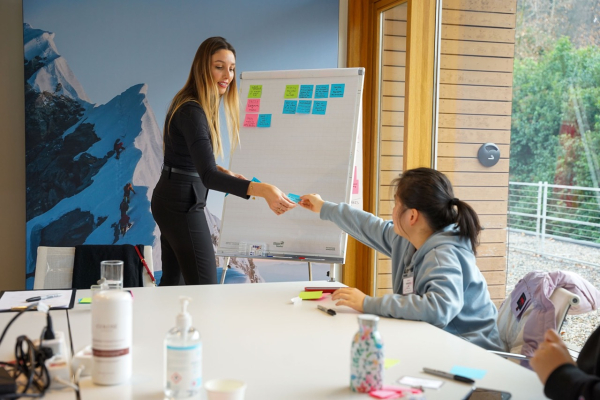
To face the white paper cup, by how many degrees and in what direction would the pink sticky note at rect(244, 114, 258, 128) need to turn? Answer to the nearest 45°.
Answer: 0° — it already faces it

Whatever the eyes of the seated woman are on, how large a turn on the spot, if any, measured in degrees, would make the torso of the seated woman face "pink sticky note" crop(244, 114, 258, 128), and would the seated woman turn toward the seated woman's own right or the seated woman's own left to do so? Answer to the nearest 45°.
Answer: approximately 45° to the seated woman's own right

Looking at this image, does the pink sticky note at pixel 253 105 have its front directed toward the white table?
yes

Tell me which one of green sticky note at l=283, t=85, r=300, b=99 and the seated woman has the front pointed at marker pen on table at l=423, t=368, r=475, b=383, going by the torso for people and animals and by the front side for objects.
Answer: the green sticky note

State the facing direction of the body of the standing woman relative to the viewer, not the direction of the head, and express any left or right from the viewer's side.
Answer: facing to the right of the viewer

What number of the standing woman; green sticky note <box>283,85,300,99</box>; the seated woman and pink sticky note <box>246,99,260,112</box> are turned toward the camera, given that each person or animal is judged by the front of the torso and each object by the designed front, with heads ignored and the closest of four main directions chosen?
2

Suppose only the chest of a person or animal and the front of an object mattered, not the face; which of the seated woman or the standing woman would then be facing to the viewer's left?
the seated woman

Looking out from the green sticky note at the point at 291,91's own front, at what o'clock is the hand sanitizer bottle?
The hand sanitizer bottle is roughly at 12 o'clock from the green sticky note.

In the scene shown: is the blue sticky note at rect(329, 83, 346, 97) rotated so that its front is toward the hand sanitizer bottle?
yes

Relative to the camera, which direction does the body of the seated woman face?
to the viewer's left
